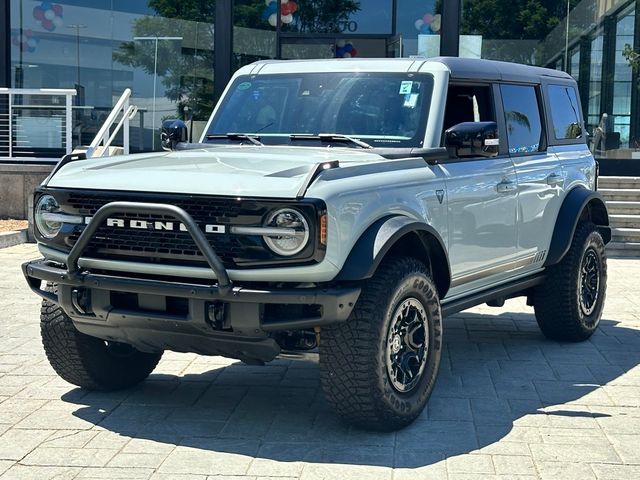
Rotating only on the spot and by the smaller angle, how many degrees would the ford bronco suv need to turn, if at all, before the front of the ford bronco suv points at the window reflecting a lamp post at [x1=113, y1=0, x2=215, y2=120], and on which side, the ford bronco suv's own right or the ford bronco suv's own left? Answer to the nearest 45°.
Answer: approximately 135° to the ford bronco suv's own right

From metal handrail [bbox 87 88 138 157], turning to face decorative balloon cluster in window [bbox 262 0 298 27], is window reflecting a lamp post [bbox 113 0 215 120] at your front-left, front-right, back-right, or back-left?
front-left

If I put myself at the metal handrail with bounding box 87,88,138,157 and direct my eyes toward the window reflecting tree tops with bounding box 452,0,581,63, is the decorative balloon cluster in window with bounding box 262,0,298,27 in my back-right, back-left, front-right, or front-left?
front-left

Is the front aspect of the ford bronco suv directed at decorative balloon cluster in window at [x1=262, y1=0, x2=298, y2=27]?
no

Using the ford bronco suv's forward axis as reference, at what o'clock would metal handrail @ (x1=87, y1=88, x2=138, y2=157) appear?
The metal handrail is roughly at 4 o'clock from the ford bronco suv.

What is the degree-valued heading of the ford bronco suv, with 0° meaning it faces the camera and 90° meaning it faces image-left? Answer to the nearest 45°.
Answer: approximately 45°

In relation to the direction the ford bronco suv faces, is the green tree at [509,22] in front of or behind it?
behind

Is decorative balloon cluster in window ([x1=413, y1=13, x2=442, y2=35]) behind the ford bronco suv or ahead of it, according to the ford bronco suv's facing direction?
behind
